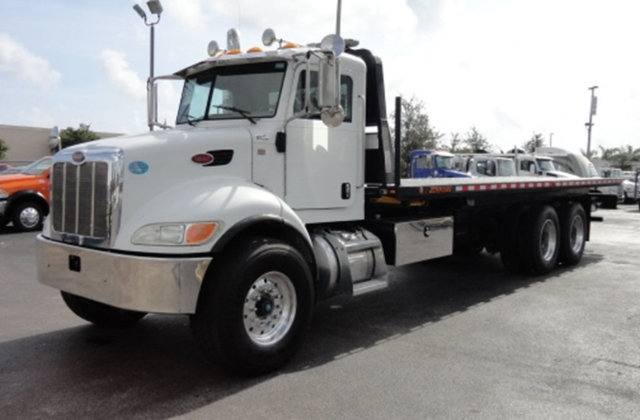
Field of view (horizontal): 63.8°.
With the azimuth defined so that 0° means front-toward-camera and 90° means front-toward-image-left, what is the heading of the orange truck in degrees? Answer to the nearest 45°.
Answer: approximately 45°

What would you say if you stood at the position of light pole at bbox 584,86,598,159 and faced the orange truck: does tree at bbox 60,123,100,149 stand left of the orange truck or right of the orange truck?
right

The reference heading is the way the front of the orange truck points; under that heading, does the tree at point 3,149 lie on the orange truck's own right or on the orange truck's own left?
on the orange truck's own right

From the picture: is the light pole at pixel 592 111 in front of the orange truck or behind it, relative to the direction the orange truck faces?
behind

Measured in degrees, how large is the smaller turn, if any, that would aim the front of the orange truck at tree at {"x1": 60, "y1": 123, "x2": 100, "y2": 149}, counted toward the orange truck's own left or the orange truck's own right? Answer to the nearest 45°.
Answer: approximately 135° to the orange truck's own right

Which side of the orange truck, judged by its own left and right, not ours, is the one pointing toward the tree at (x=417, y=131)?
back

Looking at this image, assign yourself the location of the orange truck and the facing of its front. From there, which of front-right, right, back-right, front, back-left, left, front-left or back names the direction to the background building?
back-right
